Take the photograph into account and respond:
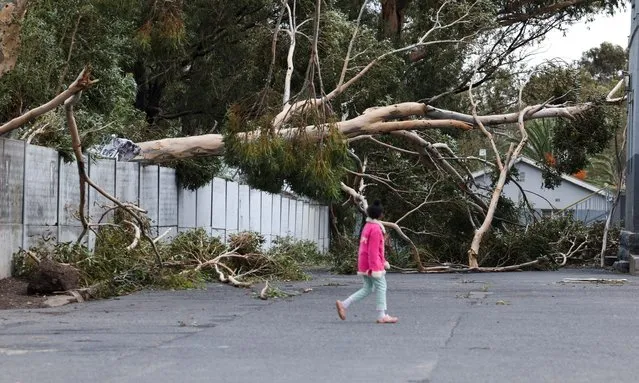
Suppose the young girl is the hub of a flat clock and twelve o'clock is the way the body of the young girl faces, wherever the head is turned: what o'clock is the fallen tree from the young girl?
The fallen tree is roughly at 9 o'clock from the young girl.

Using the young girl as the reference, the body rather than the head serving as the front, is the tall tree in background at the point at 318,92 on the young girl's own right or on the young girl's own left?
on the young girl's own left

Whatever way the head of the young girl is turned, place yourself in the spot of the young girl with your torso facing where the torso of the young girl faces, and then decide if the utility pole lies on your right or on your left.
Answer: on your left
